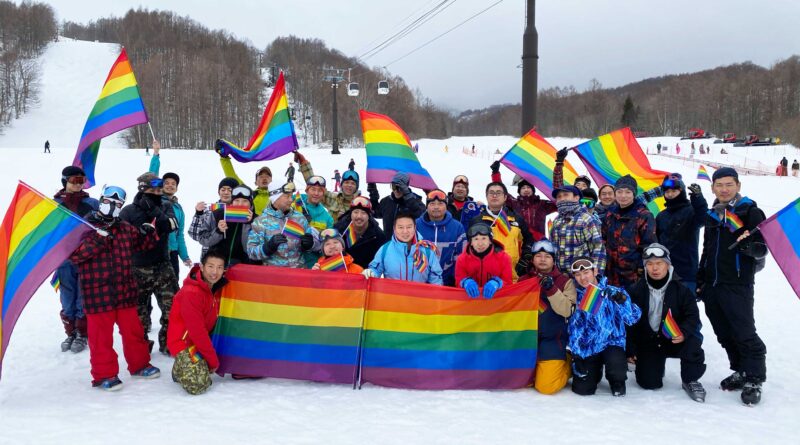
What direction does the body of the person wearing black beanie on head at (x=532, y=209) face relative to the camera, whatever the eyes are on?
toward the camera

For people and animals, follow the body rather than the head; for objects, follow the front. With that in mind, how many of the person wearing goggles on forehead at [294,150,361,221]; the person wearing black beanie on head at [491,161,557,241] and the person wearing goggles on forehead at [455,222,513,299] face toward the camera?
3

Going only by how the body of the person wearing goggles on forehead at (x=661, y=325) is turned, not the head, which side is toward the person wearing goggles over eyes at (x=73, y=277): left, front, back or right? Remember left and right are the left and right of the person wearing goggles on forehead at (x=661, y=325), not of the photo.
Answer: right

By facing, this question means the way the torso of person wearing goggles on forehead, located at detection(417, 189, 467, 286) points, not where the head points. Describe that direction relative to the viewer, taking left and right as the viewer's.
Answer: facing the viewer

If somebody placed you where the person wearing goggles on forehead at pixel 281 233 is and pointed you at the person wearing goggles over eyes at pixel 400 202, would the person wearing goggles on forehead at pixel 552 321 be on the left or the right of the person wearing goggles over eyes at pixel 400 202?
right

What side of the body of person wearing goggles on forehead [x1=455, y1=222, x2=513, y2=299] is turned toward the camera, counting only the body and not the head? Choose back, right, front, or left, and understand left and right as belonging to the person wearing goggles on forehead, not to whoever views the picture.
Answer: front

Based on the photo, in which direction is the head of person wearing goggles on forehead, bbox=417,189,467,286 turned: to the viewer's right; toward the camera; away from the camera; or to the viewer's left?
toward the camera

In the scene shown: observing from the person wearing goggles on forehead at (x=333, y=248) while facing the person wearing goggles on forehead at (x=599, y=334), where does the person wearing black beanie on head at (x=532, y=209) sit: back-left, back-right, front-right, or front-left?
front-left

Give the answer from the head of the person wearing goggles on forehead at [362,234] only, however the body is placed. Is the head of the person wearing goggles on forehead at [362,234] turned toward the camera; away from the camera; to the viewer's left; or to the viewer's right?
toward the camera

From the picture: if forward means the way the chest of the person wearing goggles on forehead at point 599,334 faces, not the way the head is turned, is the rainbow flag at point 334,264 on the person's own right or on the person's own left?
on the person's own right

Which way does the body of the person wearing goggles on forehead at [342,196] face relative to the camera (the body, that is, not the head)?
toward the camera

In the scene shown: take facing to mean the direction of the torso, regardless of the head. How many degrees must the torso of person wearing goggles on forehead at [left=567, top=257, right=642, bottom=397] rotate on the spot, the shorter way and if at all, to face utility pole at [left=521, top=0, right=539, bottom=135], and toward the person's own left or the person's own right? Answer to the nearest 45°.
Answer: approximately 180°

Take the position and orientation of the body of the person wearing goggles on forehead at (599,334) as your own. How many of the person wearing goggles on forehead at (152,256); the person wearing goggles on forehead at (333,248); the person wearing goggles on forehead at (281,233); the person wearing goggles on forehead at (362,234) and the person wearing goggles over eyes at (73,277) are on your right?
5

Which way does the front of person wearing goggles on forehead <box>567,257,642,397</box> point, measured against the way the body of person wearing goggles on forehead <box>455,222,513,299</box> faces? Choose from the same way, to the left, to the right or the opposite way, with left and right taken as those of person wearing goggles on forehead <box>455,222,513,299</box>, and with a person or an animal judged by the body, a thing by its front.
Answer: the same way

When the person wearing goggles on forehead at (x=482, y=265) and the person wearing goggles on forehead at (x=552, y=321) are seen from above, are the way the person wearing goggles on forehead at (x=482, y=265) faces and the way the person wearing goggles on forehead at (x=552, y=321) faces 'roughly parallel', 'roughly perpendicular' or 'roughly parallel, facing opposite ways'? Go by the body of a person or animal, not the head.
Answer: roughly parallel

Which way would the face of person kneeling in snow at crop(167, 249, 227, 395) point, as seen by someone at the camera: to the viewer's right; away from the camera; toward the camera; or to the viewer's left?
toward the camera
